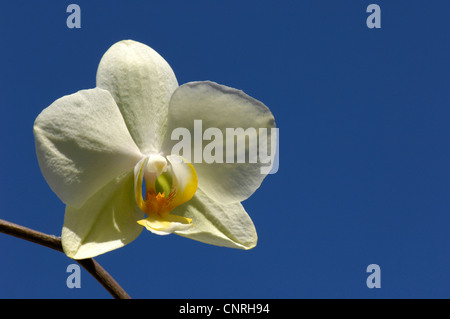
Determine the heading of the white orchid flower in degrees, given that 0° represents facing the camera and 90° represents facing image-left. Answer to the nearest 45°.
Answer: approximately 0°
